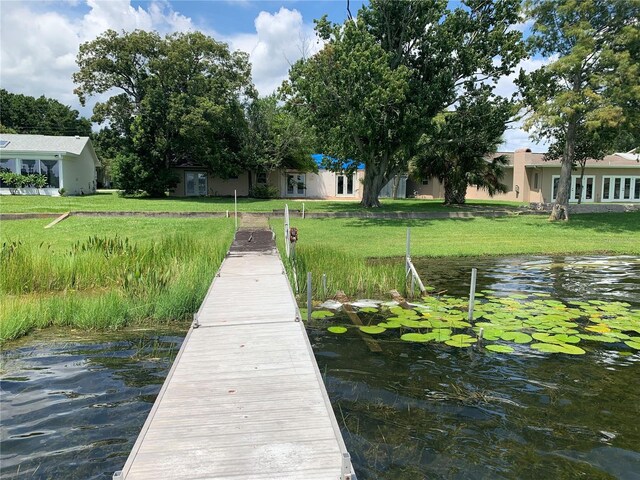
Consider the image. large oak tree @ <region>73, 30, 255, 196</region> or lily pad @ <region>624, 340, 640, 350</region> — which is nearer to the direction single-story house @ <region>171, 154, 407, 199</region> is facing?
the lily pad

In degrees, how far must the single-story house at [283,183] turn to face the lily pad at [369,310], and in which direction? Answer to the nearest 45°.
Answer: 0° — it already faces it

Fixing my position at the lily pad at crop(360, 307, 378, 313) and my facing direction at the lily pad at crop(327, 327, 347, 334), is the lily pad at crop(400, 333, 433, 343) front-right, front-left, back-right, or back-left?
front-left

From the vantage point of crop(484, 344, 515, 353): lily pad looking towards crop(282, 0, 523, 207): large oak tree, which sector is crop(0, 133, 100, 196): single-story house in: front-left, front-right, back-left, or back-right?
front-left

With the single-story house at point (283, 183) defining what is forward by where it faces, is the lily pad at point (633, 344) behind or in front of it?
in front

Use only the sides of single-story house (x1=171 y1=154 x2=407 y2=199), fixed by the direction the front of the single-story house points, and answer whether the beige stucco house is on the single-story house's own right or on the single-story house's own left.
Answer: on the single-story house's own left

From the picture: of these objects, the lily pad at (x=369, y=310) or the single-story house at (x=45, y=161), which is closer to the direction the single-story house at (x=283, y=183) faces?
the lily pad

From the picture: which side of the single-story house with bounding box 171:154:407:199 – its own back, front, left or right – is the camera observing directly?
front

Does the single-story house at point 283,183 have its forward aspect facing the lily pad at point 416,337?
yes

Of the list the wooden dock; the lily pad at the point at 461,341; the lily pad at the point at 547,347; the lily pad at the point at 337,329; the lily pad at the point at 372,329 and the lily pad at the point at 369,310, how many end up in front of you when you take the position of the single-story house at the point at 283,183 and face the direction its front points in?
6

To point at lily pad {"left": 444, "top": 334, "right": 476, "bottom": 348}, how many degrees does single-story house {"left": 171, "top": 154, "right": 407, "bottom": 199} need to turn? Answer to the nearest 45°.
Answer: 0° — it already faces it

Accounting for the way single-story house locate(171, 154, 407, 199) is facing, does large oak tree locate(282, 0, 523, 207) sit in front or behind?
in front

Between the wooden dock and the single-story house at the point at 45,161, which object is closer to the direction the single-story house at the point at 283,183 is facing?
the wooden dock

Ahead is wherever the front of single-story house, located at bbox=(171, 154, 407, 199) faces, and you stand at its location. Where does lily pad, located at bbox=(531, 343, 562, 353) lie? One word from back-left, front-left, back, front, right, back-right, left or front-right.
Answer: front

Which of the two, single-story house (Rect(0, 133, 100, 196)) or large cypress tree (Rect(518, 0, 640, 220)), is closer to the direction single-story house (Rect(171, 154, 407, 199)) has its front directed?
the large cypress tree

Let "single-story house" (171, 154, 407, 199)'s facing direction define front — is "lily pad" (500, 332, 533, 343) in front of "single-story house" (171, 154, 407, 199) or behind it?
in front

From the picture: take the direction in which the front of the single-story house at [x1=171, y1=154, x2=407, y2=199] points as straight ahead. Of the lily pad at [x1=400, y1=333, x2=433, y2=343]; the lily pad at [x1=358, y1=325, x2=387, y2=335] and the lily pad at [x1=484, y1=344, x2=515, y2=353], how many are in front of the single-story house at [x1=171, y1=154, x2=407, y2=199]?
3
